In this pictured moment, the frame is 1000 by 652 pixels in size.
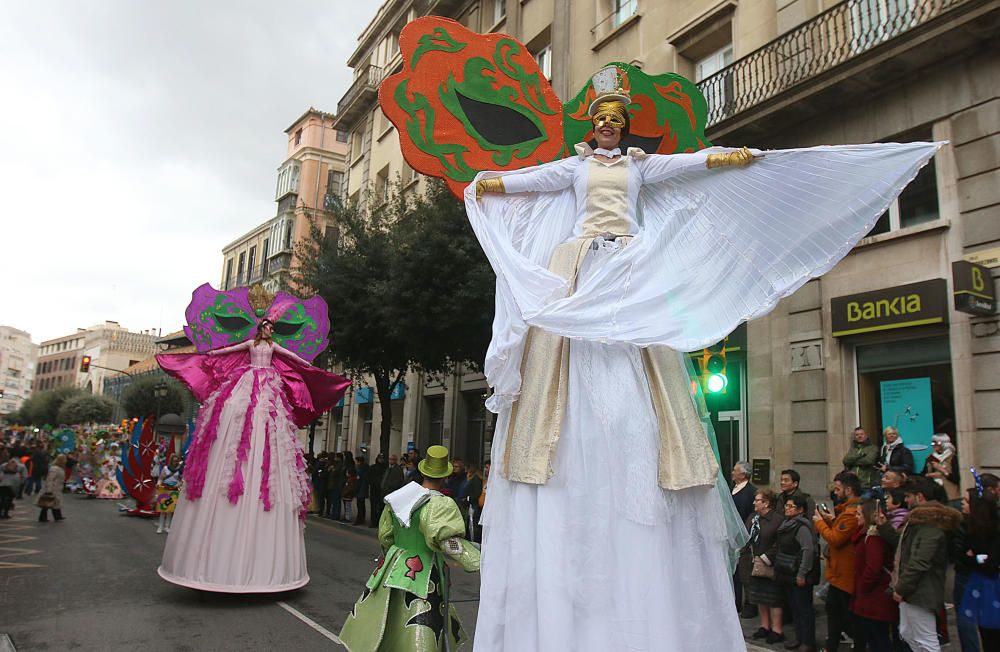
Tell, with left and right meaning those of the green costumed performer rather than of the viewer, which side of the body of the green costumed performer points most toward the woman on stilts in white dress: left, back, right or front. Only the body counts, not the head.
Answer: right

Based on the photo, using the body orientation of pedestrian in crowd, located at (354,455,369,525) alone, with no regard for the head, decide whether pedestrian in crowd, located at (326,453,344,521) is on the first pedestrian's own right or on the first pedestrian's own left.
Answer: on the first pedestrian's own right

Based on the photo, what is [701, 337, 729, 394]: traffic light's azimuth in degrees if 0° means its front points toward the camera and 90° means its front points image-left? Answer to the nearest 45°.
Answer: approximately 0°

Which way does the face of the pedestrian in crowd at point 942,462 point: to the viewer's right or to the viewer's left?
to the viewer's left

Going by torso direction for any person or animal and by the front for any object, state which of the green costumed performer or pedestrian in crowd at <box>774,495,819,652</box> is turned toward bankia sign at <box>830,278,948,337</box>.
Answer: the green costumed performer

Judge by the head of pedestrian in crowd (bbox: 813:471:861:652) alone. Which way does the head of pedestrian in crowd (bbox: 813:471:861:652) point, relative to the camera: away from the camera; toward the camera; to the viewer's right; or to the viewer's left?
to the viewer's left

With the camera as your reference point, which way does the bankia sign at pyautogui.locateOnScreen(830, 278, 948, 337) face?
facing the viewer and to the left of the viewer

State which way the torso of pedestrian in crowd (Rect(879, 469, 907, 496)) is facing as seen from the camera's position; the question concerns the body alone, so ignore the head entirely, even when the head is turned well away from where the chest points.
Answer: to the viewer's left

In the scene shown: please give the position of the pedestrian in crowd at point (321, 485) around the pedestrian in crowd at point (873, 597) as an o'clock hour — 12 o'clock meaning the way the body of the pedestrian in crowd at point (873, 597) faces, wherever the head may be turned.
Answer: the pedestrian in crowd at point (321, 485) is roughly at 1 o'clock from the pedestrian in crowd at point (873, 597).

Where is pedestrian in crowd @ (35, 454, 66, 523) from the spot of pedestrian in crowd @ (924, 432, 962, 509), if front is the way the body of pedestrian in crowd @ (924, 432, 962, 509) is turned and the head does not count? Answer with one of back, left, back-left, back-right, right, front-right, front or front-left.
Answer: front-right

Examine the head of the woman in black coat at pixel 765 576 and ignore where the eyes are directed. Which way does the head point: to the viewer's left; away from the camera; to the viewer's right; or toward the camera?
to the viewer's left

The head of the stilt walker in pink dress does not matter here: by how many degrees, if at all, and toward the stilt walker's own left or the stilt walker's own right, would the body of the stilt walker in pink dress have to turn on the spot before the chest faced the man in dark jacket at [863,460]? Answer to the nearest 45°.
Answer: approximately 90° to the stilt walker's own left

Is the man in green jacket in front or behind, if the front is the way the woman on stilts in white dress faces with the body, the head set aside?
behind

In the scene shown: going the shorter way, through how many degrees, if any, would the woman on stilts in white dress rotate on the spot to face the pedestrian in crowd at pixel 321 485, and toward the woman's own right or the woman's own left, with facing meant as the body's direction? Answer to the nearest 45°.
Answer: approximately 135° to the woman's own right
